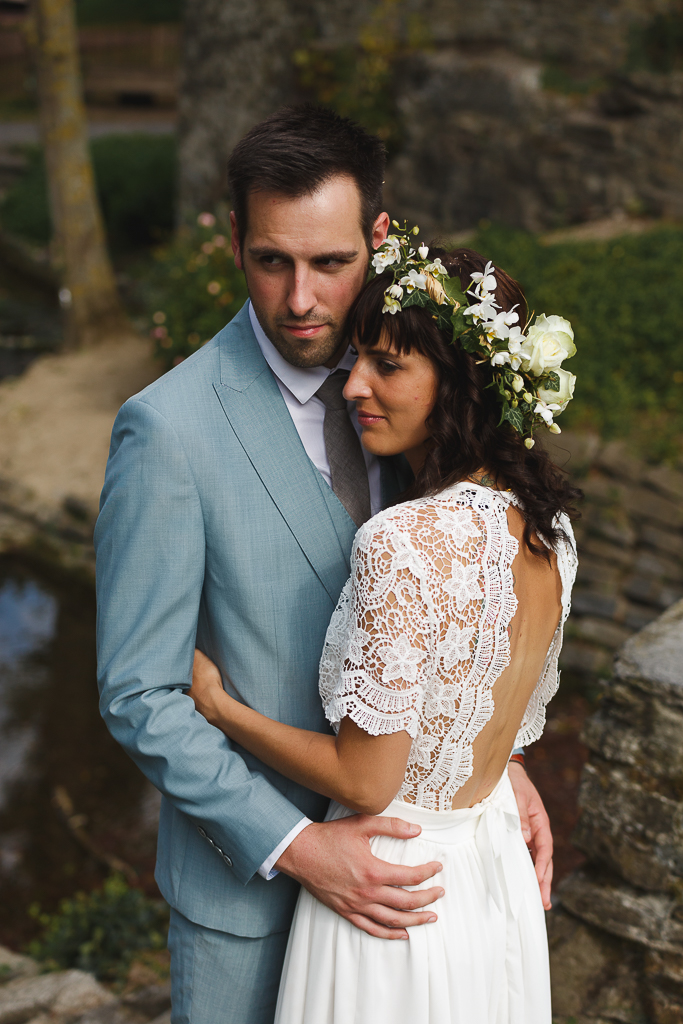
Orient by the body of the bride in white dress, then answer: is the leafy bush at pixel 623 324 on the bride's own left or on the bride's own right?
on the bride's own right

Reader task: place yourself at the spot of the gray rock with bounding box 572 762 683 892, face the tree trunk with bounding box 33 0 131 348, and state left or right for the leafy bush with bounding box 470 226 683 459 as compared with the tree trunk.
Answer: right

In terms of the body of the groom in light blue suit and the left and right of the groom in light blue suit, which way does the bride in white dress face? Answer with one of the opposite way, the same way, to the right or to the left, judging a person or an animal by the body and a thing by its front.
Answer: the opposite way

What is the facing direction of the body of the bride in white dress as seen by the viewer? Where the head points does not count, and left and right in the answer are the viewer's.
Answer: facing away from the viewer and to the left of the viewer

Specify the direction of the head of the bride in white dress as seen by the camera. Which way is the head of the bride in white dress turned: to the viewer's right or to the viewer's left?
to the viewer's left

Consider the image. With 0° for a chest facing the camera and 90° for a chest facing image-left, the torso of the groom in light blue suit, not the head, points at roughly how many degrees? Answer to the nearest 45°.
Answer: approximately 315°
